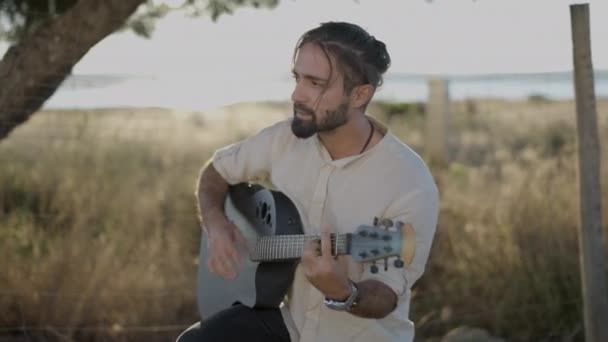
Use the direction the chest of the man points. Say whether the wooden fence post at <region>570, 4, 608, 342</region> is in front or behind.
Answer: behind

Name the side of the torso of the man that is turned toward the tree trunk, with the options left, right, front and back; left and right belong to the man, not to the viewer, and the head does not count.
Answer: right

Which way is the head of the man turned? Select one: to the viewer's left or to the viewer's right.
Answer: to the viewer's left

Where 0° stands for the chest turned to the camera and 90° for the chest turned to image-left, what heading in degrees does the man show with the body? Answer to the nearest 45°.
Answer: approximately 45°

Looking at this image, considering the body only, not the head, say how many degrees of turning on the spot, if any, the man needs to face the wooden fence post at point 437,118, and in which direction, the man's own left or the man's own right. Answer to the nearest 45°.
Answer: approximately 135° to the man's own right
